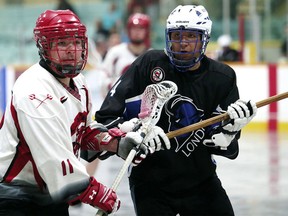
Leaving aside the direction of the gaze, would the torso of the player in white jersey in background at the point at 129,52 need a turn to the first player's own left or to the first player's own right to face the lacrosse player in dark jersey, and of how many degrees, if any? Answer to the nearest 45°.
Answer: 0° — they already face them

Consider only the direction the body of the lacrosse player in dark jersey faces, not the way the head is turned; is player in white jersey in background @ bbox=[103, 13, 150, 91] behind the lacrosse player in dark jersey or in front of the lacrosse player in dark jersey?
behind

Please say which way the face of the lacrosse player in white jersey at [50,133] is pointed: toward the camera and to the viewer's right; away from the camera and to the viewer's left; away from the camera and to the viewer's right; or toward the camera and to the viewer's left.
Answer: toward the camera and to the viewer's right

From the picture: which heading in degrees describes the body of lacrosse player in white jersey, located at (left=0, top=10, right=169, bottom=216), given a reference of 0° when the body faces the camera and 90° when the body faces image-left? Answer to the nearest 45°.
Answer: approximately 315°

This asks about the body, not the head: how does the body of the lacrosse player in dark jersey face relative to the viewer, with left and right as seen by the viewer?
facing the viewer

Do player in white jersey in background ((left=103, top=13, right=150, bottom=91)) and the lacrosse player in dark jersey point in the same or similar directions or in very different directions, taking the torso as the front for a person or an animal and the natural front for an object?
same or similar directions

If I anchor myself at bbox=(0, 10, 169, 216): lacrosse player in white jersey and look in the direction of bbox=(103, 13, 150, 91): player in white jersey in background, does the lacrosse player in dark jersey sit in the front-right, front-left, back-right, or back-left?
front-right

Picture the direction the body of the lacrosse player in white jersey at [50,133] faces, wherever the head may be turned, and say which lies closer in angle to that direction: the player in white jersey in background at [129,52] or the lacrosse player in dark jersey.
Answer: the lacrosse player in dark jersey

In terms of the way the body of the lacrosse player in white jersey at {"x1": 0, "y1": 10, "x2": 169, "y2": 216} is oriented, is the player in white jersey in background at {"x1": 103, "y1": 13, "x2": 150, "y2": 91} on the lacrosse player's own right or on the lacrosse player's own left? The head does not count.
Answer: on the lacrosse player's own left

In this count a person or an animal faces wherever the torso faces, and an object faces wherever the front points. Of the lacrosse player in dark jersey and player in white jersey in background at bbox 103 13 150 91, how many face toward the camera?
2

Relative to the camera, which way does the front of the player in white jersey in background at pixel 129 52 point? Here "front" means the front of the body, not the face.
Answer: toward the camera

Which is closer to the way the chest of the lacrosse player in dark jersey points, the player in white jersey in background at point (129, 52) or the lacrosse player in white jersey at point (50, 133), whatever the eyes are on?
the lacrosse player in white jersey

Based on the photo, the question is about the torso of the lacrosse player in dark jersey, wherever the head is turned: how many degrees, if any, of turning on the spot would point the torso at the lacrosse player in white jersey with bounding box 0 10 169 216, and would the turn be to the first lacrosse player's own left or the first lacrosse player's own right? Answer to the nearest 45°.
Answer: approximately 45° to the first lacrosse player's own right

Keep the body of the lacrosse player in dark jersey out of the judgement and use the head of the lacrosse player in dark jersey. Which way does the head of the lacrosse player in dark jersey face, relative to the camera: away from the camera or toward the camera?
toward the camera

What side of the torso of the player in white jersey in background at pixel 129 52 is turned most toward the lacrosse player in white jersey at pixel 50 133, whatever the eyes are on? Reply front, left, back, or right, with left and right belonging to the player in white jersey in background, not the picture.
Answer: front

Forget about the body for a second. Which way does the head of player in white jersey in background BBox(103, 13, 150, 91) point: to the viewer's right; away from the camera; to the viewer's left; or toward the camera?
toward the camera
